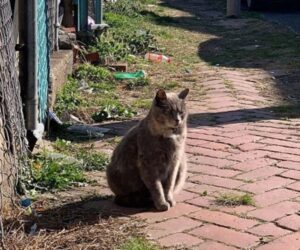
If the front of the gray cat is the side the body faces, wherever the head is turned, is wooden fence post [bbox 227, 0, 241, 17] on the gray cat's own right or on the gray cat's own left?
on the gray cat's own left

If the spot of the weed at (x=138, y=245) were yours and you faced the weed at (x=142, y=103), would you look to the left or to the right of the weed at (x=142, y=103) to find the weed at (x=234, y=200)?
right

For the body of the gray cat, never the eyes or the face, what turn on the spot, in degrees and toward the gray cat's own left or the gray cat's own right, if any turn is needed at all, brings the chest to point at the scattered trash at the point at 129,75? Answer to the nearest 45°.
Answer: approximately 135° to the gray cat's own left

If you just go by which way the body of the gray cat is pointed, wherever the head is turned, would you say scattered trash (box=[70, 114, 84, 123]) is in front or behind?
behind

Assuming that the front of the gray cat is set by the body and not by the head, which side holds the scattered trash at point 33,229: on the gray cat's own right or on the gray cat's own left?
on the gray cat's own right

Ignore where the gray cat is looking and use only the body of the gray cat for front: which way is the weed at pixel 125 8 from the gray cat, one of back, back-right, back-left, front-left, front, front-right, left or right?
back-left

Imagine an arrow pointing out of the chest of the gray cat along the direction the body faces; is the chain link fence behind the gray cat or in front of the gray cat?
behind

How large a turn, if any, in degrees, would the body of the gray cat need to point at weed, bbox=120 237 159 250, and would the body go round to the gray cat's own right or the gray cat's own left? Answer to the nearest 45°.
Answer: approximately 45° to the gray cat's own right

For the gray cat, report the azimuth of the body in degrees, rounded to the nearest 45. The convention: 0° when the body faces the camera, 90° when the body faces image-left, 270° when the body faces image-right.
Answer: approximately 315°

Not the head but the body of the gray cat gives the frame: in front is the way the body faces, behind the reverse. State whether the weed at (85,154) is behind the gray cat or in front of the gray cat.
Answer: behind

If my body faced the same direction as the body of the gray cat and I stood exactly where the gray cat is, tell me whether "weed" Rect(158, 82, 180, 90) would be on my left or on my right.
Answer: on my left

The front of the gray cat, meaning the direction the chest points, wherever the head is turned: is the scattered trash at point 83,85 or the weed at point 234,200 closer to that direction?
the weed
